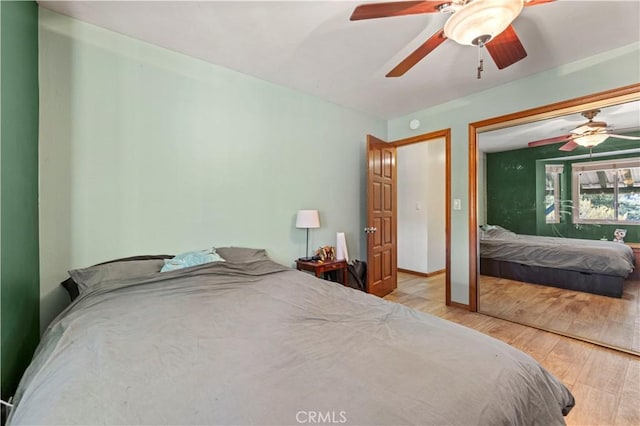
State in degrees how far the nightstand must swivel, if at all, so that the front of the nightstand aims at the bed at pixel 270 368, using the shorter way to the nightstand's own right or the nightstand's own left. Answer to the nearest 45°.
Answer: approximately 45° to the nightstand's own right

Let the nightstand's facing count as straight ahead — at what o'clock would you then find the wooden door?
The wooden door is roughly at 9 o'clock from the nightstand.

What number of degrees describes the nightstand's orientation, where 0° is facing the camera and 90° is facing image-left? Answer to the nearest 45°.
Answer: approximately 315°

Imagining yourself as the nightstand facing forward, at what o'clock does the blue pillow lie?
The blue pillow is roughly at 3 o'clock from the nightstand.

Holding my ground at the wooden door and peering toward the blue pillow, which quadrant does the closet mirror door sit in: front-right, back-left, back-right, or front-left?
back-left
